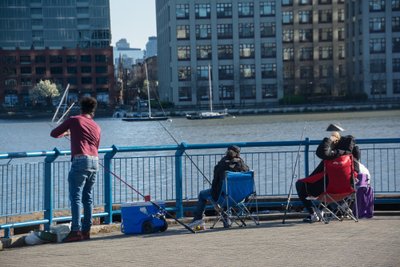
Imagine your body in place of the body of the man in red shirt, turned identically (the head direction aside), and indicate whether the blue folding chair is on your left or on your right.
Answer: on your right

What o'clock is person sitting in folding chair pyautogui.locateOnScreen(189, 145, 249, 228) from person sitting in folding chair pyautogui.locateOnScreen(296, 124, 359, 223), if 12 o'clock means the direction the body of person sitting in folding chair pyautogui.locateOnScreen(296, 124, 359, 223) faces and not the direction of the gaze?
person sitting in folding chair pyautogui.locateOnScreen(189, 145, 249, 228) is roughly at 10 o'clock from person sitting in folding chair pyautogui.locateOnScreen(296, 124, 359, 223).

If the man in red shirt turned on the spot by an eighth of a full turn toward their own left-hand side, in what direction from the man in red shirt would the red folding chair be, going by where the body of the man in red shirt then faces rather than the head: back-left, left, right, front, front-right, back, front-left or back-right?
back

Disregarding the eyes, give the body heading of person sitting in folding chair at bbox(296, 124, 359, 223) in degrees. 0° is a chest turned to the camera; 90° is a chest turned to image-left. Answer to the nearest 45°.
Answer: approximately 135°

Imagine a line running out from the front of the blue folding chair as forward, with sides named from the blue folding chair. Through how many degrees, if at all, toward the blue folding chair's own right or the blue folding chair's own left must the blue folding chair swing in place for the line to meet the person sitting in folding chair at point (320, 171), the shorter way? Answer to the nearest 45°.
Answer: approximately 135° to the blue folding chair's own right

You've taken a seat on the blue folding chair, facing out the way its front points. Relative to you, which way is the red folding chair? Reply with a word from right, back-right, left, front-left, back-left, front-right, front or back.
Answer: back-right

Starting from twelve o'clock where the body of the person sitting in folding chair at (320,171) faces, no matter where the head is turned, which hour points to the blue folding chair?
The blue folding chair is roughly at 10 o'clock from the person sitting in folding chair.

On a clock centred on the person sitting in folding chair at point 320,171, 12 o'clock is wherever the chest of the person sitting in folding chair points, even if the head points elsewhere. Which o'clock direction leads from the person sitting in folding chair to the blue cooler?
The blue cooler is roughly at 10 o'clock from the person sitting in folding chair.
